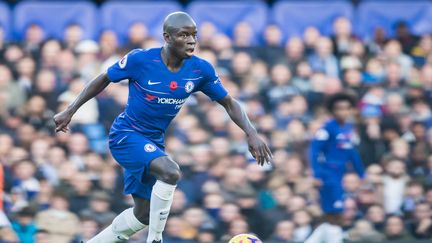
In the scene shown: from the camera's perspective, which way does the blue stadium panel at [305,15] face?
toward the camera

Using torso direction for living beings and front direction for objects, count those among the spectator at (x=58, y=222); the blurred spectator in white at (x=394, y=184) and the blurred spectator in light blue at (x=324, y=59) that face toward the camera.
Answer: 3

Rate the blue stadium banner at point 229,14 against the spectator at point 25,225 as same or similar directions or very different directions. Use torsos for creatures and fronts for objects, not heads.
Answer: same or similar directions

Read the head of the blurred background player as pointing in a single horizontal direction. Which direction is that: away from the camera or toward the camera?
toward the camera

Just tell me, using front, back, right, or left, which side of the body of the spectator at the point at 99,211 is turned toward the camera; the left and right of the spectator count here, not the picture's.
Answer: front

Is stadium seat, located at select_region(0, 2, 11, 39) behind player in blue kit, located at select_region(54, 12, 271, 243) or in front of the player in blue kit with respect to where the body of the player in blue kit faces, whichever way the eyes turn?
behind

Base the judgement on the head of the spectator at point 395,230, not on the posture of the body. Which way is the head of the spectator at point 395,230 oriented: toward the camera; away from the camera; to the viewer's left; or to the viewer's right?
toward the camera

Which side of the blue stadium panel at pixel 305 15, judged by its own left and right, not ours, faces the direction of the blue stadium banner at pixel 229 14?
right

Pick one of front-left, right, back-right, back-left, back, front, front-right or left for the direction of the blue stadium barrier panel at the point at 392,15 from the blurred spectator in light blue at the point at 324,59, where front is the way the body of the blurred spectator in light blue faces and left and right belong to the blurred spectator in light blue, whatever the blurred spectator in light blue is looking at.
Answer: back-left

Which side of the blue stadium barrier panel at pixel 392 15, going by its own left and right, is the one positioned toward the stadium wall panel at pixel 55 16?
right

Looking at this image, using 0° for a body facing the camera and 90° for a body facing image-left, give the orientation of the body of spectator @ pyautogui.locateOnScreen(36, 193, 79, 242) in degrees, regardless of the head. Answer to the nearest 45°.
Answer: approximately 0°

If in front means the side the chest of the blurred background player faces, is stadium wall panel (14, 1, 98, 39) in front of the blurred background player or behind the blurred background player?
behind
